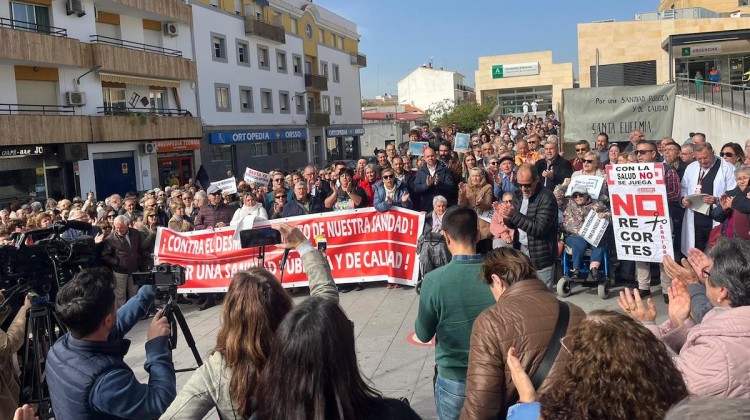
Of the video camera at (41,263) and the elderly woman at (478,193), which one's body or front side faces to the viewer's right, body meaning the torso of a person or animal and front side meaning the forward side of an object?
the video camera

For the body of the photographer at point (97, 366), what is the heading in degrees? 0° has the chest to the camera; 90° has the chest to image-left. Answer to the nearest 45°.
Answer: approximately 225°

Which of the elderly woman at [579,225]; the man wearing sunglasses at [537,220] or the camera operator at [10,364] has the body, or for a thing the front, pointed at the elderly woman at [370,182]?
the camera operator

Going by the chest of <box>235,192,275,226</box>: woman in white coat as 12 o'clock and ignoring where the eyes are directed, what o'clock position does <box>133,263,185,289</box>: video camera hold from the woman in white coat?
The video camera is roughly at 12 o'clock from the woman in white coat.

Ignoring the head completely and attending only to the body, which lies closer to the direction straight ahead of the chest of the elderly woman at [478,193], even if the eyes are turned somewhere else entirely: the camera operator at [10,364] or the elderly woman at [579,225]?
the camera operator

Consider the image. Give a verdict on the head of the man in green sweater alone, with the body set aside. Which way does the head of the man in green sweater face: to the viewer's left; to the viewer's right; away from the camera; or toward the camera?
away from the camera

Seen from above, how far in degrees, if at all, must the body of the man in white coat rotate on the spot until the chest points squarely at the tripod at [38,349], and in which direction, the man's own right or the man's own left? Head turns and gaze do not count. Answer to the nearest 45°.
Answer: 0° — they already face it

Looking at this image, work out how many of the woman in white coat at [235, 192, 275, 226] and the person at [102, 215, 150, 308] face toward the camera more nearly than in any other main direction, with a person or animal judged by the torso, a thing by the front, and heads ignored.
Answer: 2

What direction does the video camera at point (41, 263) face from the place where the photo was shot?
facing to the right of the viewer
